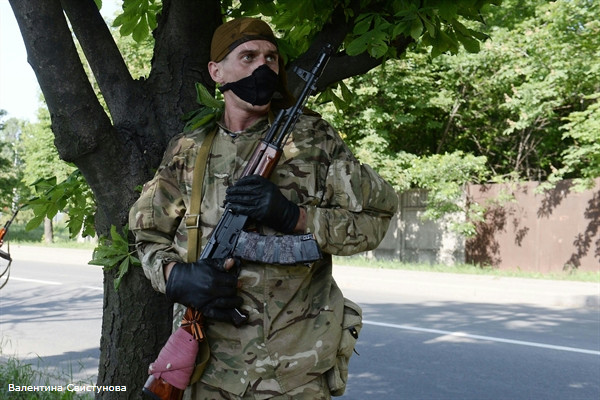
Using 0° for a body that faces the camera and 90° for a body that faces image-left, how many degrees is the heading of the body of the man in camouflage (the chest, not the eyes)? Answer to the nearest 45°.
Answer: approximately 0°
